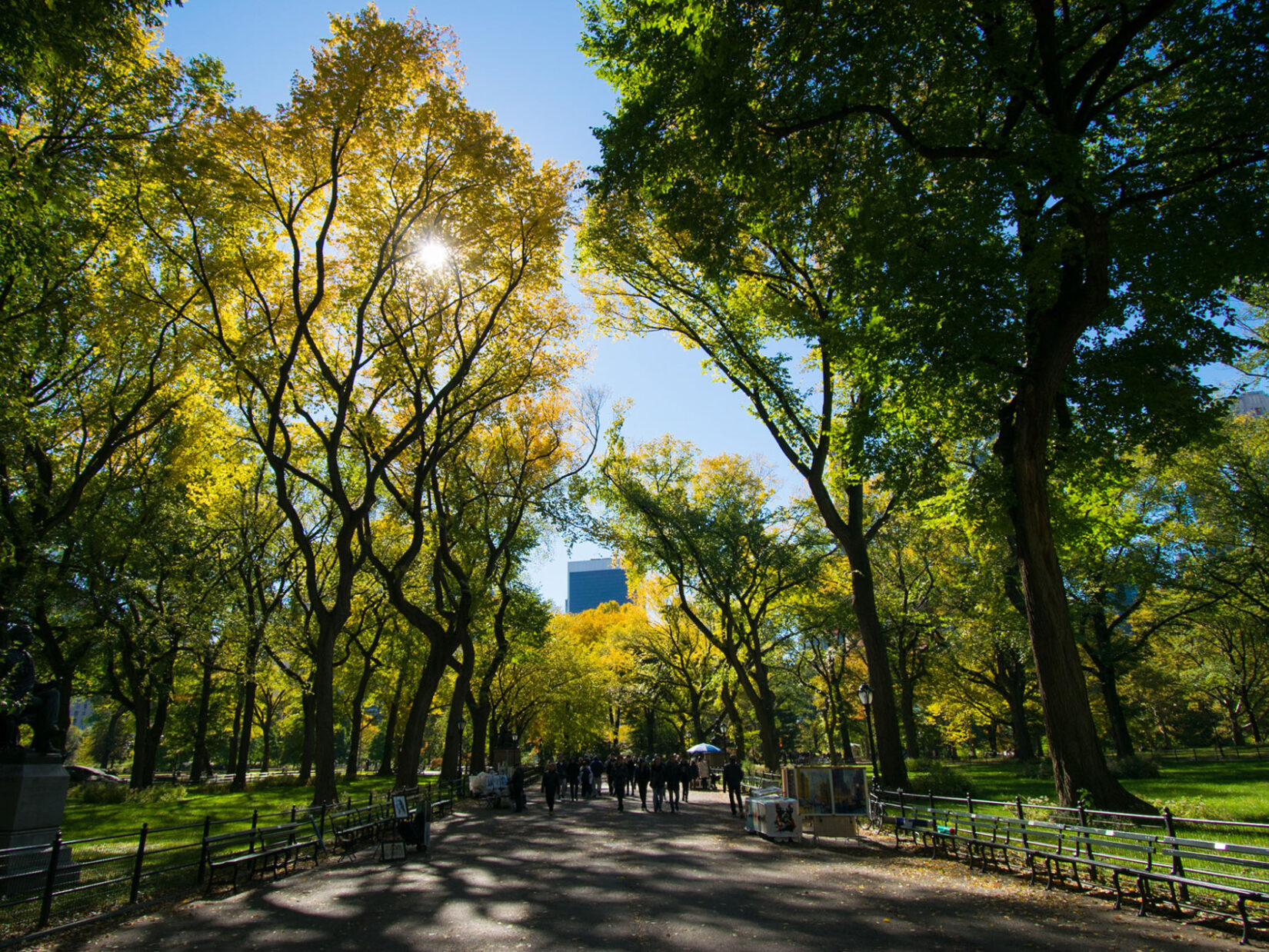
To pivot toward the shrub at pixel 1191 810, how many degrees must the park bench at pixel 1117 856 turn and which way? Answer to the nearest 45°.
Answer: approximately 135° to its right

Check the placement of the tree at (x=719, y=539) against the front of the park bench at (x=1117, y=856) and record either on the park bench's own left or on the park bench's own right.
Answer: on the park bench's own right

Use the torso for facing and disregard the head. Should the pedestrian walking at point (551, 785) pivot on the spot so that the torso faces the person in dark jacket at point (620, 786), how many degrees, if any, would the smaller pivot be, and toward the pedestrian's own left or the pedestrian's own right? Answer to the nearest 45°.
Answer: approximately 135° to the pedestrian's own left

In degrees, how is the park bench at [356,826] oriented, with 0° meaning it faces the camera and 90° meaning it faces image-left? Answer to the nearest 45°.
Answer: approximately 315°

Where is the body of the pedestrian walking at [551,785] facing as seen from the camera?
toward the camera

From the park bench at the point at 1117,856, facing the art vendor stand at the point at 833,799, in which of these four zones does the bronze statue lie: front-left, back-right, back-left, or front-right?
front-left

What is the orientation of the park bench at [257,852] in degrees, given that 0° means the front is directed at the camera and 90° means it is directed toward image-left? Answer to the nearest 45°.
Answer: approximately 315°

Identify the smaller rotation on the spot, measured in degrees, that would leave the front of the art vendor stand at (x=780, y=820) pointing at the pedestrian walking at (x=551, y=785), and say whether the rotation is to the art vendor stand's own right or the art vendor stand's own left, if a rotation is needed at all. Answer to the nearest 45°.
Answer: approximately 90° to the art vendor stand's own right

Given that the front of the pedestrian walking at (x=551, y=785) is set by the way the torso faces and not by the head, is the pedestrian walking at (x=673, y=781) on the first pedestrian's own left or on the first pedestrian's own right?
on the first pedestrian's own left

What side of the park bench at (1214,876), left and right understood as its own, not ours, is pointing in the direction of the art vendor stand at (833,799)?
right

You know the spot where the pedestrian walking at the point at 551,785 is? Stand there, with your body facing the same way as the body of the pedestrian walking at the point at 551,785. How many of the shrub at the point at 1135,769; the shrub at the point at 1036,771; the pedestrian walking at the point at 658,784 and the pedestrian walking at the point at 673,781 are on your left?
4

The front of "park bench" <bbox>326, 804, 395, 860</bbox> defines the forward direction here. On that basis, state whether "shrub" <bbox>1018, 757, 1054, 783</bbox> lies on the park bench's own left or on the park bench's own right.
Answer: on the park bench's own left

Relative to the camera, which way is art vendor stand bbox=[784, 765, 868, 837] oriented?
toward the camera

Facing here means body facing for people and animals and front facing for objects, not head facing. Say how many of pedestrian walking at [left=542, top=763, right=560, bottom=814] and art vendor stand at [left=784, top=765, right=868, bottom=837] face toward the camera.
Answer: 2

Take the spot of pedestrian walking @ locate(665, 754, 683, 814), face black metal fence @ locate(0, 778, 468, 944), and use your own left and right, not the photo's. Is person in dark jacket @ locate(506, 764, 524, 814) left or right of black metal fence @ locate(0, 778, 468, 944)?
right

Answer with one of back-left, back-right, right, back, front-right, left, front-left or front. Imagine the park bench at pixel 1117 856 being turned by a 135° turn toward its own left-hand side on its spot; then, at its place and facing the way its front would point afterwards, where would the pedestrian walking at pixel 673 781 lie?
back-left
